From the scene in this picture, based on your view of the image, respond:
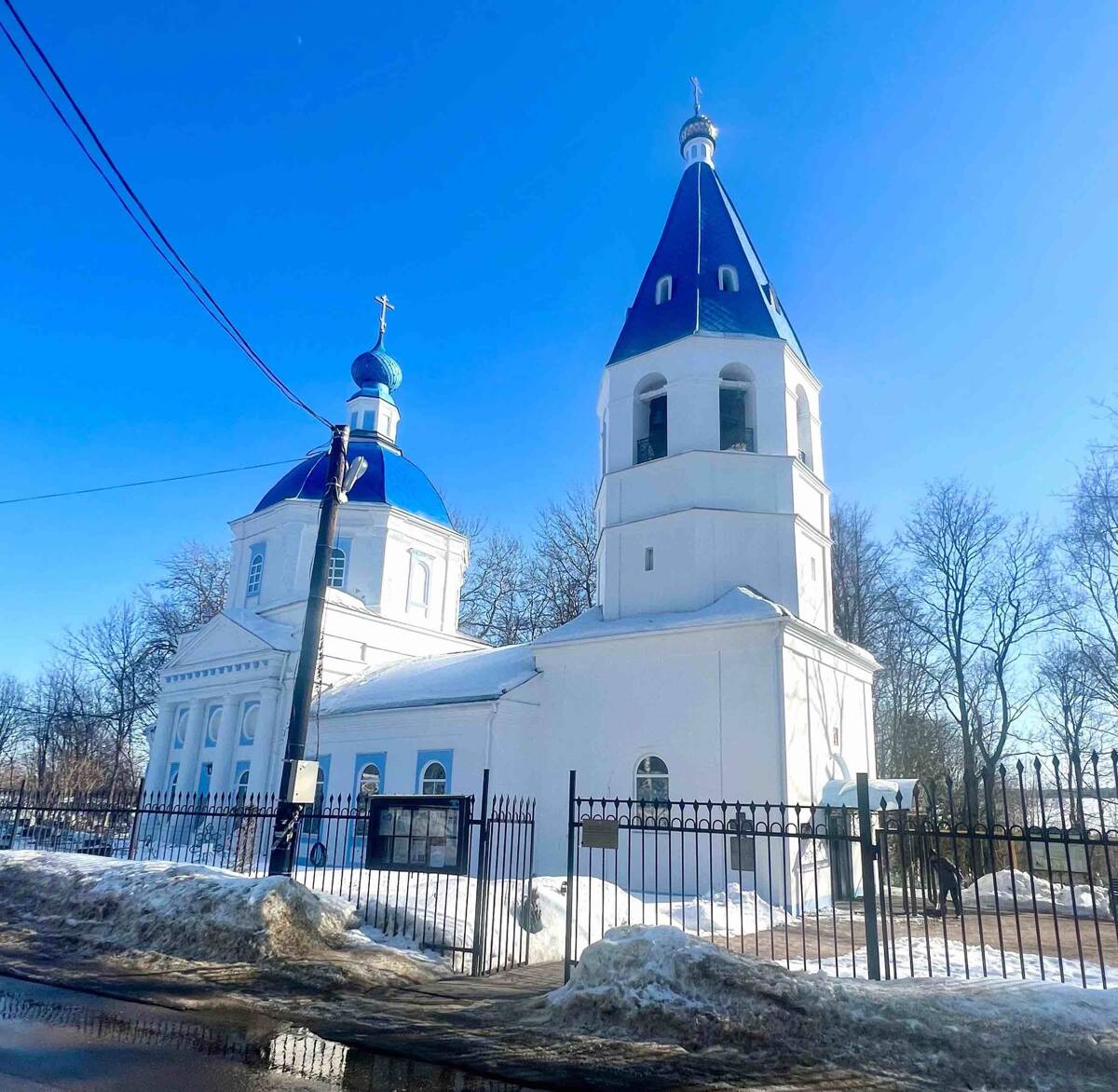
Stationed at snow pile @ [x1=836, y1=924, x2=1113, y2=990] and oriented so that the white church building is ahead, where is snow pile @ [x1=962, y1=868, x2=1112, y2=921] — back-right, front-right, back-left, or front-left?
front-right

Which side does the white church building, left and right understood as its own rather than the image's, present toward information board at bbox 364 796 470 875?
right

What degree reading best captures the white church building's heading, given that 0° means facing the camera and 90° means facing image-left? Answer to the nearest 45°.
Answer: approximately 315°

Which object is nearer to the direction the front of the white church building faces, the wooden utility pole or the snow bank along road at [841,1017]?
the snow bank along road

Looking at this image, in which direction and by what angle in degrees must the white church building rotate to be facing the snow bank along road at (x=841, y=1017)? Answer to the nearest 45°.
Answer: approximately 45° to its right

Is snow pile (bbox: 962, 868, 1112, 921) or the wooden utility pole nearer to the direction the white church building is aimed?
the snow pile
